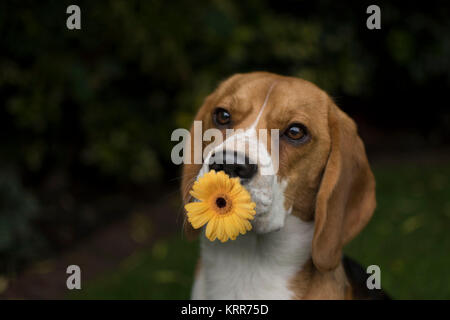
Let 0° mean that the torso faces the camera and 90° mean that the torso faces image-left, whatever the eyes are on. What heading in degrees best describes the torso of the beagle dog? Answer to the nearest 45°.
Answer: approximately 45°
